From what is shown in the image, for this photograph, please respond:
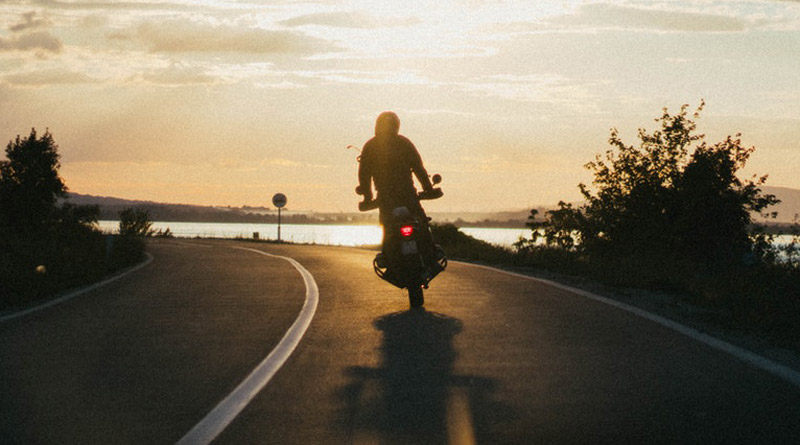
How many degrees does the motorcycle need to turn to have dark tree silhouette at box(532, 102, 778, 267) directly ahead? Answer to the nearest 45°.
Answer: approximately 45° to its right

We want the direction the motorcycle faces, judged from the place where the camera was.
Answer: facing away from the viewer

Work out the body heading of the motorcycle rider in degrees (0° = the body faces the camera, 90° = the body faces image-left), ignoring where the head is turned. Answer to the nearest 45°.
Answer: approximately 180°

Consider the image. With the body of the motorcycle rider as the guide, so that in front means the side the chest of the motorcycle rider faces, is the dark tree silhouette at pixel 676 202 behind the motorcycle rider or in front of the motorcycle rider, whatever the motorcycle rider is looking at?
in front
